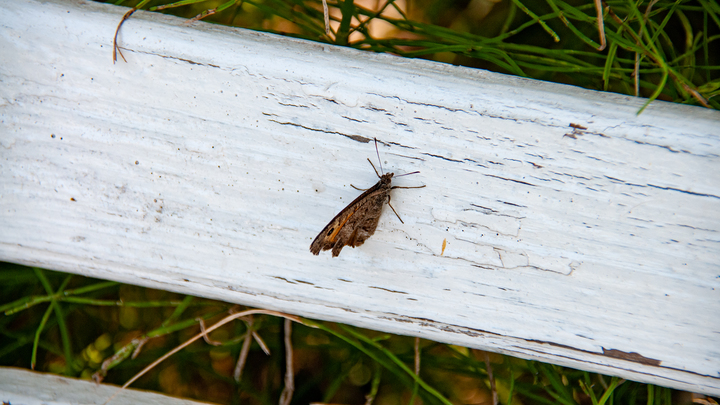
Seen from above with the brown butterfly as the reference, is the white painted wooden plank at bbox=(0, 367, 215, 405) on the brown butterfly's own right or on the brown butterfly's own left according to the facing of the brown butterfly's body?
on the brown butterfly's own left

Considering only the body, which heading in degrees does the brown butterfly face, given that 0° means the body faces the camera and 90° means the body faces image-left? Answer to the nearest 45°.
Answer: approximately 225°
